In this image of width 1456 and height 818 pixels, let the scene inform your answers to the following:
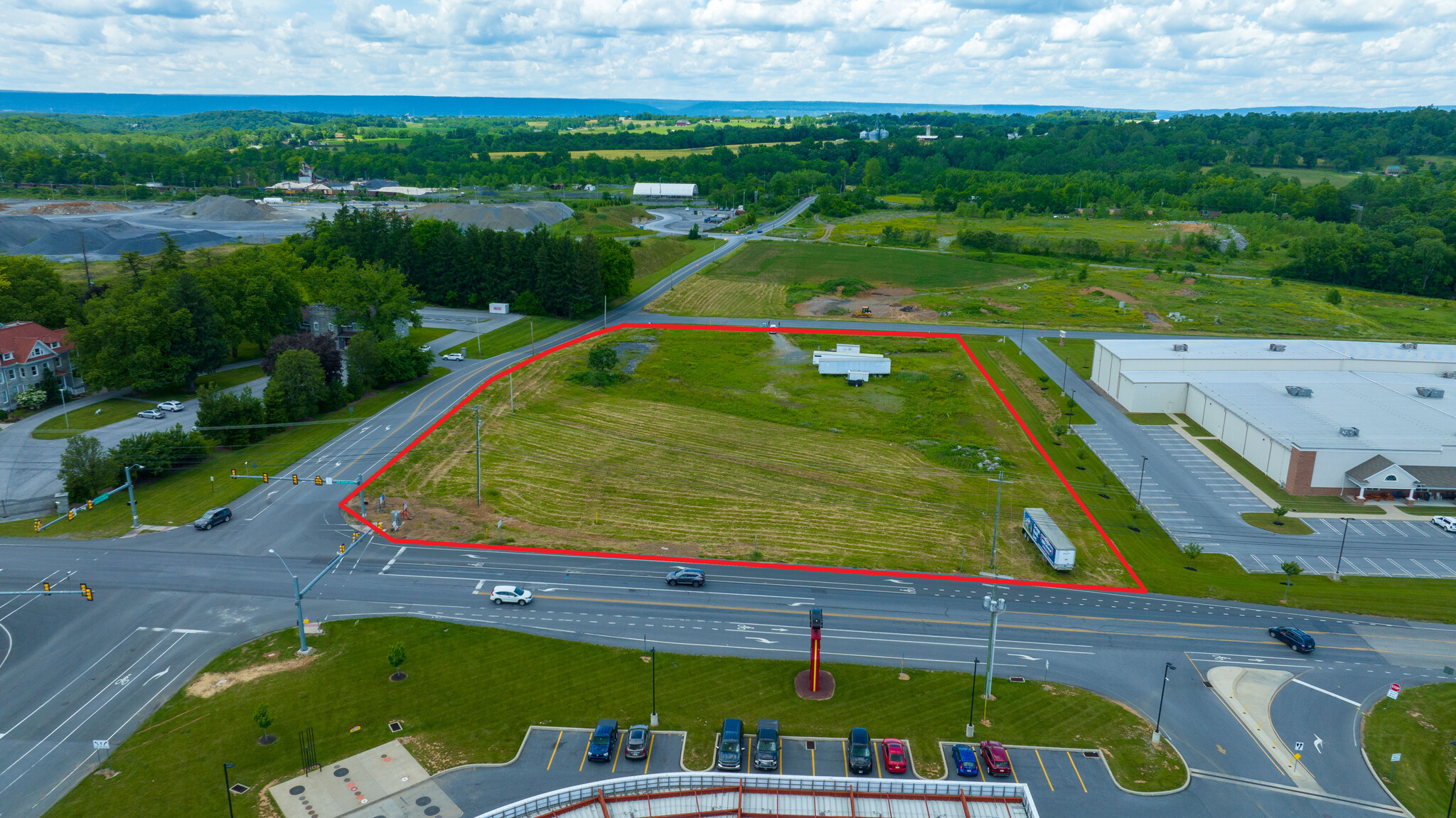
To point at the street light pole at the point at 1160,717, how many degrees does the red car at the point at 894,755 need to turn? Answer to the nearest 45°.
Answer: approximately 45° to its right

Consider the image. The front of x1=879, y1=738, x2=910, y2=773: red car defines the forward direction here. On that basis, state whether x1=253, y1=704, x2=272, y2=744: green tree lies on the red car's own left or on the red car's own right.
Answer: on the red car's own left

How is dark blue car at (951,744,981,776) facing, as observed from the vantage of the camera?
facing away from the viewer

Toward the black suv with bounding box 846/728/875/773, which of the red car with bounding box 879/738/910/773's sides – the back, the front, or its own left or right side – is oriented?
left

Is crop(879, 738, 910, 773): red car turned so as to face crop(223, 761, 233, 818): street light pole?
no

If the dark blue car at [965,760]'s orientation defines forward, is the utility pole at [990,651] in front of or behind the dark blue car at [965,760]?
in front

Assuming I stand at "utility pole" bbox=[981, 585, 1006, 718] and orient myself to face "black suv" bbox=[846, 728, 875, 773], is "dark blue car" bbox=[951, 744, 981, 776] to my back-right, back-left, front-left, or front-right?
front-left

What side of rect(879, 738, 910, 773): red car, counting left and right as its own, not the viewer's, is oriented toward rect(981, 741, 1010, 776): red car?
right

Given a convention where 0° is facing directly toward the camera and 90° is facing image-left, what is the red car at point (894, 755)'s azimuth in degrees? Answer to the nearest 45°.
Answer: approximately 180°

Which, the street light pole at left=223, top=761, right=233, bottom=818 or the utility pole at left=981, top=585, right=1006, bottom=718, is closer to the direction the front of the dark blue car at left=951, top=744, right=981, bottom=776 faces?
the utility pole

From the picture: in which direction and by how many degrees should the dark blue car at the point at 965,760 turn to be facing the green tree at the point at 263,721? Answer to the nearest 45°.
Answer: approximately 90° to its left

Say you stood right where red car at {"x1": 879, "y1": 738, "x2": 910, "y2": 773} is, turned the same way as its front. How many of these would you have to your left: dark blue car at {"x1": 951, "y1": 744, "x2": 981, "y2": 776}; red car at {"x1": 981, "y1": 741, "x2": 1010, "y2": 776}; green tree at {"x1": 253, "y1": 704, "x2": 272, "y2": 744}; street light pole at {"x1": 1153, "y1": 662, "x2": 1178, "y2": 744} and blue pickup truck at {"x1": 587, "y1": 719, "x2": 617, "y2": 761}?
2

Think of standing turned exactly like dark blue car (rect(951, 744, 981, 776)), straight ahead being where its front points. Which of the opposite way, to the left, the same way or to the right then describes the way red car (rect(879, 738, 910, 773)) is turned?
the same way

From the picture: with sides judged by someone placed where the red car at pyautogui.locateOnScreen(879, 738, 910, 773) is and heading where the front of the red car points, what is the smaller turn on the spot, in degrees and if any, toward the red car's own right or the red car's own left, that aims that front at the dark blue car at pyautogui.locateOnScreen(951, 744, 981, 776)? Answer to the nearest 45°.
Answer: approximately 90° to the red car's own right

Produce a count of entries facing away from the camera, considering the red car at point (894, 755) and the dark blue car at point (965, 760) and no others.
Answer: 2
